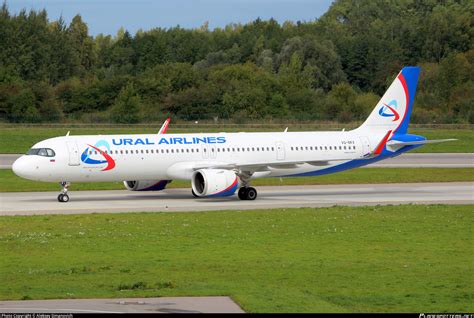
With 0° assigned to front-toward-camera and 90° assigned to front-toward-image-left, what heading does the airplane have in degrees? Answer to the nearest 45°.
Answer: approximately 45°
